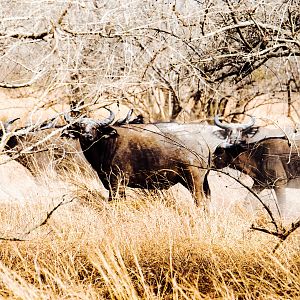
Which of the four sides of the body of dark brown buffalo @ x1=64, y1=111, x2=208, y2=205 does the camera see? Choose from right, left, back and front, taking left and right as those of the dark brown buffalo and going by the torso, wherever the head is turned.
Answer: left

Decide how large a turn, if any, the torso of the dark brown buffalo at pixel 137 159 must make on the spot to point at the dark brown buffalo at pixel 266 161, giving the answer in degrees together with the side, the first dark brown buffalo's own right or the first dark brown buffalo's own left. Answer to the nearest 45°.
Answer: approximately 180°

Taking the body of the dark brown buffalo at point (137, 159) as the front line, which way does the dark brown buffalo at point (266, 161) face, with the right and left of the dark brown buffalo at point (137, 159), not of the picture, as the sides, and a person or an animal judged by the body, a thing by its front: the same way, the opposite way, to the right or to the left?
the same way

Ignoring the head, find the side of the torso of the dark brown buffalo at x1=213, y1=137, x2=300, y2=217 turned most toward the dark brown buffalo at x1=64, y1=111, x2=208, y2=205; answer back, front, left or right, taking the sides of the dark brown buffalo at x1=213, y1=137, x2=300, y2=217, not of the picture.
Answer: front

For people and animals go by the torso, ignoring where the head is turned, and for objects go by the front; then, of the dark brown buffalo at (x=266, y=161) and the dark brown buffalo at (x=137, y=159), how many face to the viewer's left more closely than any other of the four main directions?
2

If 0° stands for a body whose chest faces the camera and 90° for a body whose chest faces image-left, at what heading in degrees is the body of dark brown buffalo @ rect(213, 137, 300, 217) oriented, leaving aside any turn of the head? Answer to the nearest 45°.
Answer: approximately 90°
